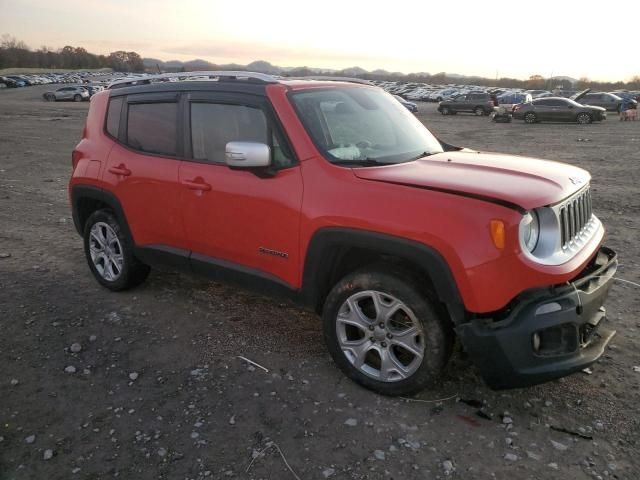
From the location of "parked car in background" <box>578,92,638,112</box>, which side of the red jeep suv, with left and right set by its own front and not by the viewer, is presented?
left

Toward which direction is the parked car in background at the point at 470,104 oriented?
to the viewer's left

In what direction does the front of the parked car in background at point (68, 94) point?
to the viewer's left

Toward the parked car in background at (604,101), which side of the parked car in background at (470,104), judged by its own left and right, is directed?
back

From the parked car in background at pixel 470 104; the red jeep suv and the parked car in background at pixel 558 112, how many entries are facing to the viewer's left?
1

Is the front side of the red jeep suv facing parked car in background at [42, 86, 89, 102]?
no

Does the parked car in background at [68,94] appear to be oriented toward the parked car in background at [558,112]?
no

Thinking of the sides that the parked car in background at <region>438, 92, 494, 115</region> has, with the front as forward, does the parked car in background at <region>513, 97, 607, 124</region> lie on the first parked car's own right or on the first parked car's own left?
on the first parked car's own left

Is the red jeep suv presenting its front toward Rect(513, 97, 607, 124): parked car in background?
no

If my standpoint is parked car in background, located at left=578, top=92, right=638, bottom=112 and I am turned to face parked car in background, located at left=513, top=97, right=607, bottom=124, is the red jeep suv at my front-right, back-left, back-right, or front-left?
front-left

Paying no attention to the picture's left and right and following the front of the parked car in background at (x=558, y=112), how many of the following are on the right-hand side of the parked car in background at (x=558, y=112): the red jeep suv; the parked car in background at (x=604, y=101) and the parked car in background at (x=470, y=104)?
1

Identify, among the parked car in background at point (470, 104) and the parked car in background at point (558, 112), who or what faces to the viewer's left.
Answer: the parked car in background at point (470, 104)

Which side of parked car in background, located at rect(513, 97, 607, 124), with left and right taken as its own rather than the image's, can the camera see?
right

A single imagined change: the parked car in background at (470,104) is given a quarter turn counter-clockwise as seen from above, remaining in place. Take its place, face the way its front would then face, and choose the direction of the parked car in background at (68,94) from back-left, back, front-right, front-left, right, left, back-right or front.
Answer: right

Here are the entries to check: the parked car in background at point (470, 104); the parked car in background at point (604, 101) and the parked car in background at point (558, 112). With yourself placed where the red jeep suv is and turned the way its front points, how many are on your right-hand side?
0
